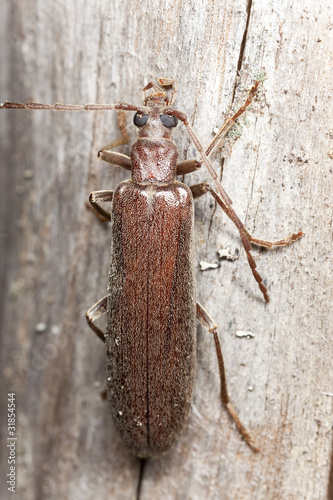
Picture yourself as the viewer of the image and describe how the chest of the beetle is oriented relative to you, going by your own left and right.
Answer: facing away from the viewer
